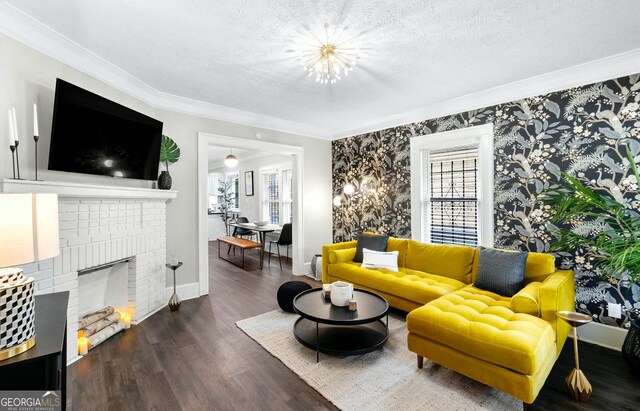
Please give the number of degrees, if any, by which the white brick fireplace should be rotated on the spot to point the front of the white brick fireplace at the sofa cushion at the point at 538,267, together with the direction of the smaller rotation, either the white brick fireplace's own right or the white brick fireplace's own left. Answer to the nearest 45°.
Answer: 0° — it already faces it

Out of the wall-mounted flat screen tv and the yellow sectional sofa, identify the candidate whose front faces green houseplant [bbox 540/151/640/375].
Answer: the wall-mounted flat screen tv

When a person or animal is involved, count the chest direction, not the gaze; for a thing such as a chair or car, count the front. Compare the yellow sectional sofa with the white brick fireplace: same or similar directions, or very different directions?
very different directions

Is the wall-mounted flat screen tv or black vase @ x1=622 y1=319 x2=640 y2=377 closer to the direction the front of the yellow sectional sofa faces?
the wall-mounted flat screen tv

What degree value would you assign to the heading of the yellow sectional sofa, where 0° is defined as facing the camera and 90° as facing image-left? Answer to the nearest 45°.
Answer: approximately 45°

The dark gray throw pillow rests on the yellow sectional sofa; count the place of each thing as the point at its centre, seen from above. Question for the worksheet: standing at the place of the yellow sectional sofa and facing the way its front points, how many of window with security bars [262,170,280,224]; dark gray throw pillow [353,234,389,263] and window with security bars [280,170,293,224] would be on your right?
3
